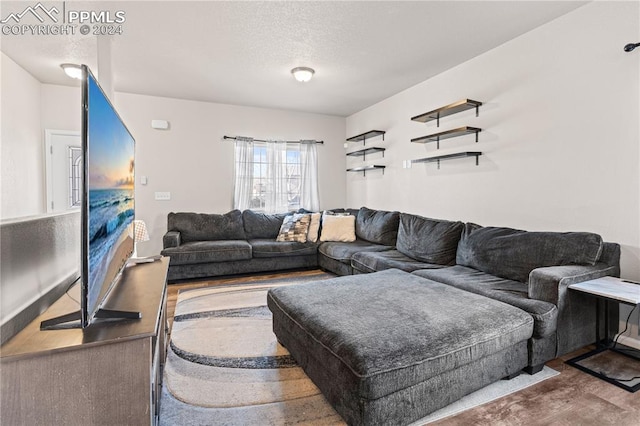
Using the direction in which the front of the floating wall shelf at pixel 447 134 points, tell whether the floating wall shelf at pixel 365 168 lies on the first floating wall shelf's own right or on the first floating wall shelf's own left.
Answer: on the first floating wall shelf's own right

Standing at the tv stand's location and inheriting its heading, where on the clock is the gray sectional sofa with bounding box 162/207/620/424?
The gray sectional sofa is roughly at 12 o'clock from the tv stand.

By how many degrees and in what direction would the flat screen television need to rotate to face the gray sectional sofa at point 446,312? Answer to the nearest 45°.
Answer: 0° — it already faces it

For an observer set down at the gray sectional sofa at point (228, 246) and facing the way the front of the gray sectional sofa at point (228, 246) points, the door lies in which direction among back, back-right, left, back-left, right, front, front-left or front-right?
right

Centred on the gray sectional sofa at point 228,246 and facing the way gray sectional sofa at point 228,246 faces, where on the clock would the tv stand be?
The tv stand is roughly at 12 o'clock from the gray sectional sofa.

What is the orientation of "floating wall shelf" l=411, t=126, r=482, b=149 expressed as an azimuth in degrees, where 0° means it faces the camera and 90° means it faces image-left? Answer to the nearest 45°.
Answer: approximately 45°

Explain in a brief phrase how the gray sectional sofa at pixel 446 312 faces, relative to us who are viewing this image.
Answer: facing the viewer and to the left of the viewer

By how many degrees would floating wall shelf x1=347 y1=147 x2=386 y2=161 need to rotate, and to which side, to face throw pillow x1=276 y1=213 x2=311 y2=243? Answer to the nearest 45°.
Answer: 0° — it already faces it

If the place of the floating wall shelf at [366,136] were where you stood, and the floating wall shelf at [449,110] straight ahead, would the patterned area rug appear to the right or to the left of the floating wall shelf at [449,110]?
right

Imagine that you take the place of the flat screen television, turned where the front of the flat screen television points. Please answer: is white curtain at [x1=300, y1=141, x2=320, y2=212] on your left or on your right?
on your left

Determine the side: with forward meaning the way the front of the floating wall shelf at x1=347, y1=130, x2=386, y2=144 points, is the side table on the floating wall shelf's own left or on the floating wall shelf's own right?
on the floating wall shelf's own left

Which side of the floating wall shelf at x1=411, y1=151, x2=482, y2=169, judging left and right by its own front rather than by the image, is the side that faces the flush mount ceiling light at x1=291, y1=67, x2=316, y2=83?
front

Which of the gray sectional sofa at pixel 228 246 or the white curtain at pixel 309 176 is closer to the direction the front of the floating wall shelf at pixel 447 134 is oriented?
the gray sectional sofa

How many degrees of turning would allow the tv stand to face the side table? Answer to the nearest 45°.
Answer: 0° — it already faces it

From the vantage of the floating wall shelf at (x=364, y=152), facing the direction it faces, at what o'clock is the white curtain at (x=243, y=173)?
The white curtain is roughly at 1 o'clock from the floating wall shelf.

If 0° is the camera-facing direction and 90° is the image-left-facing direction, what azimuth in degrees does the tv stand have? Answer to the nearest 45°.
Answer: approximately 270°
